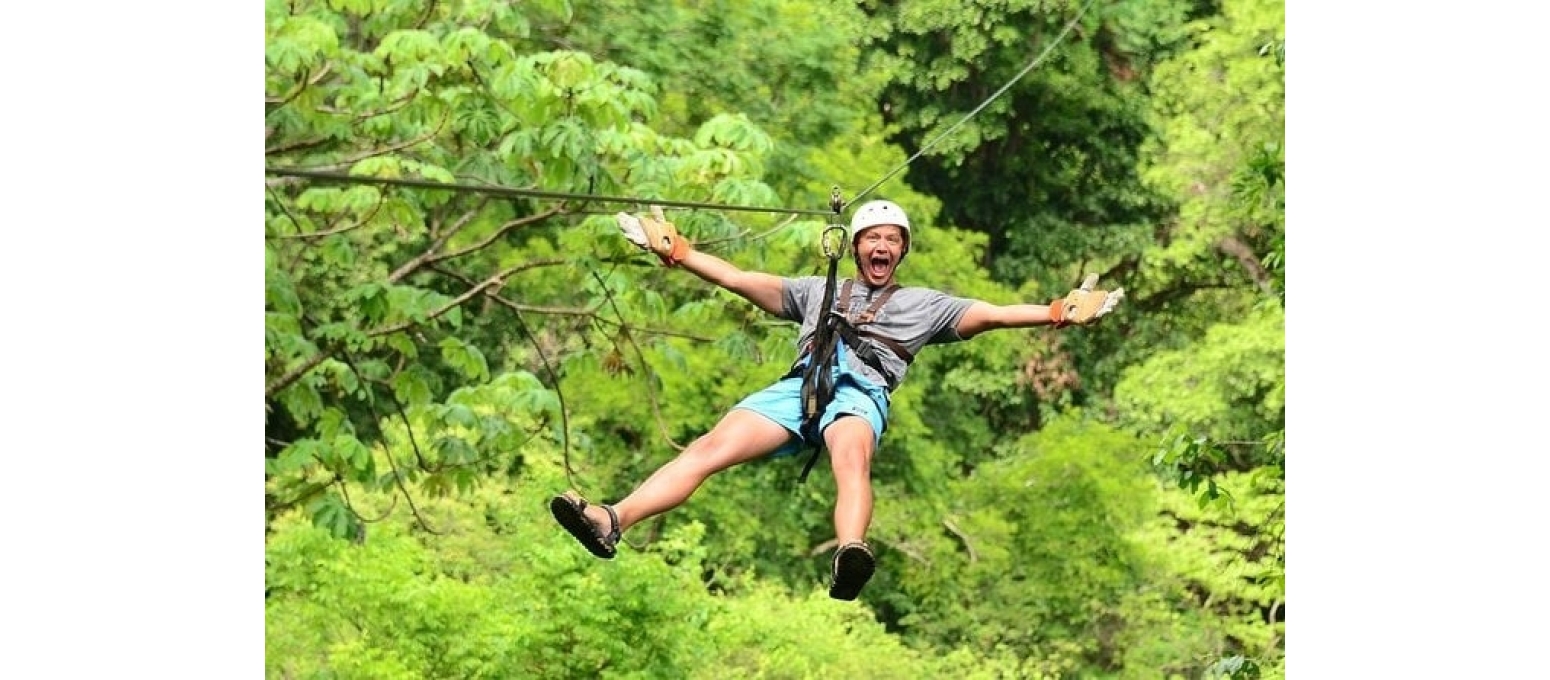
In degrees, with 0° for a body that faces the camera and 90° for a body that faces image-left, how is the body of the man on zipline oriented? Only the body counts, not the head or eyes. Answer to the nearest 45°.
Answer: approximately 0°
